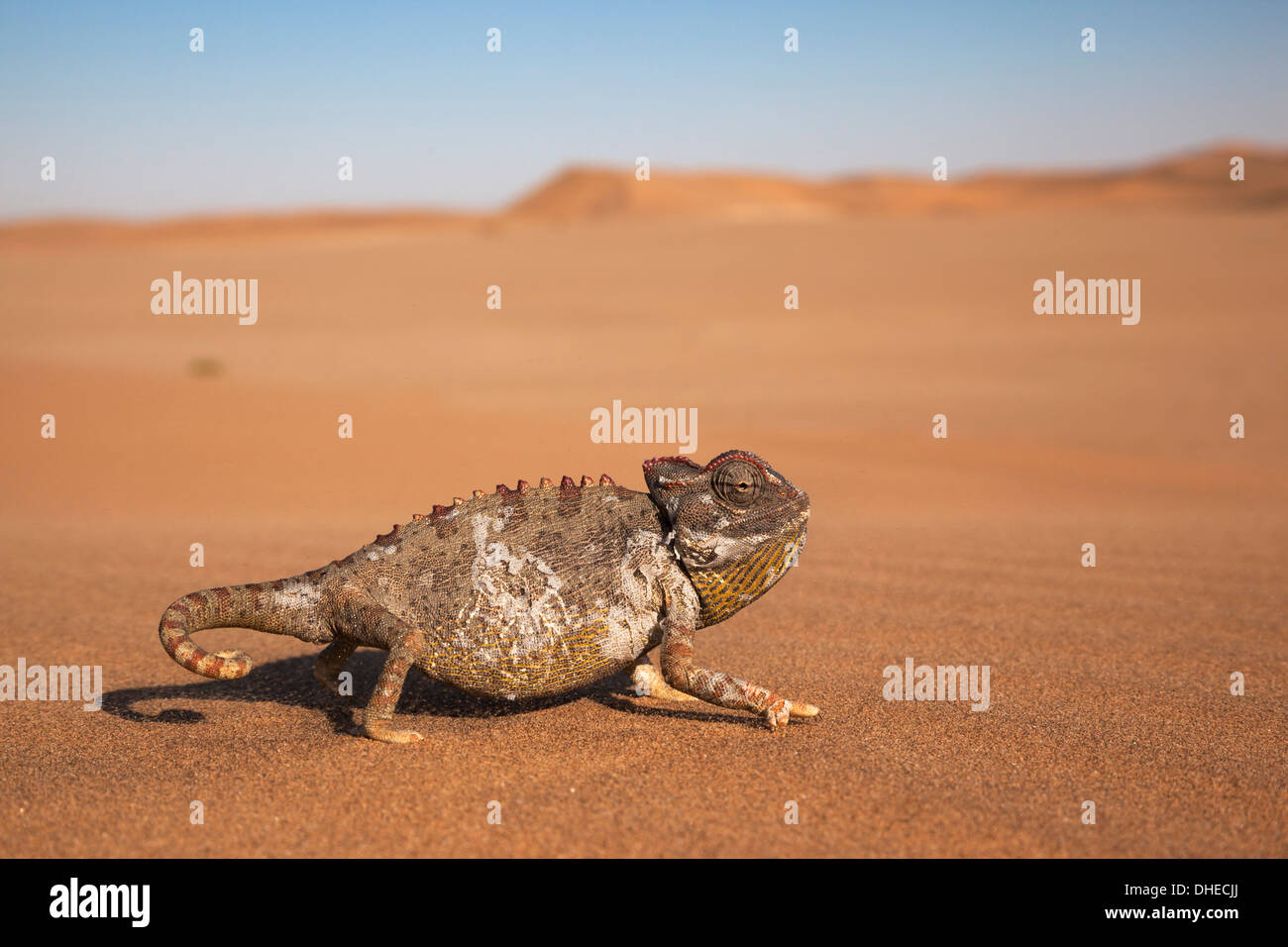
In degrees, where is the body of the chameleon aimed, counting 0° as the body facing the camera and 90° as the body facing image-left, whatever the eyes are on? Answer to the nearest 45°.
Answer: approximately 270°
